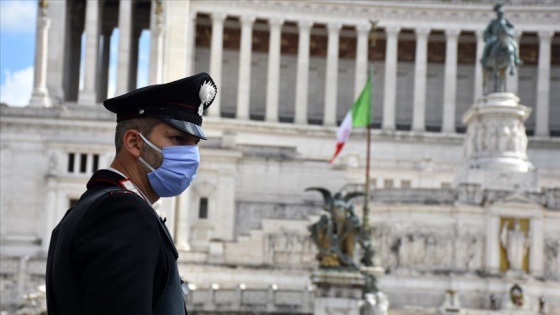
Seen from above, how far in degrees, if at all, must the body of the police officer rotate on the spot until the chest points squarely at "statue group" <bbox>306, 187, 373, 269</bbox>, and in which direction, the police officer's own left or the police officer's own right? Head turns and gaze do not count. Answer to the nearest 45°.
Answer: approximately 90° to the police officer's own left

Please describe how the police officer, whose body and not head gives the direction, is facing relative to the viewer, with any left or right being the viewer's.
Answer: facing to the right of the viewer
